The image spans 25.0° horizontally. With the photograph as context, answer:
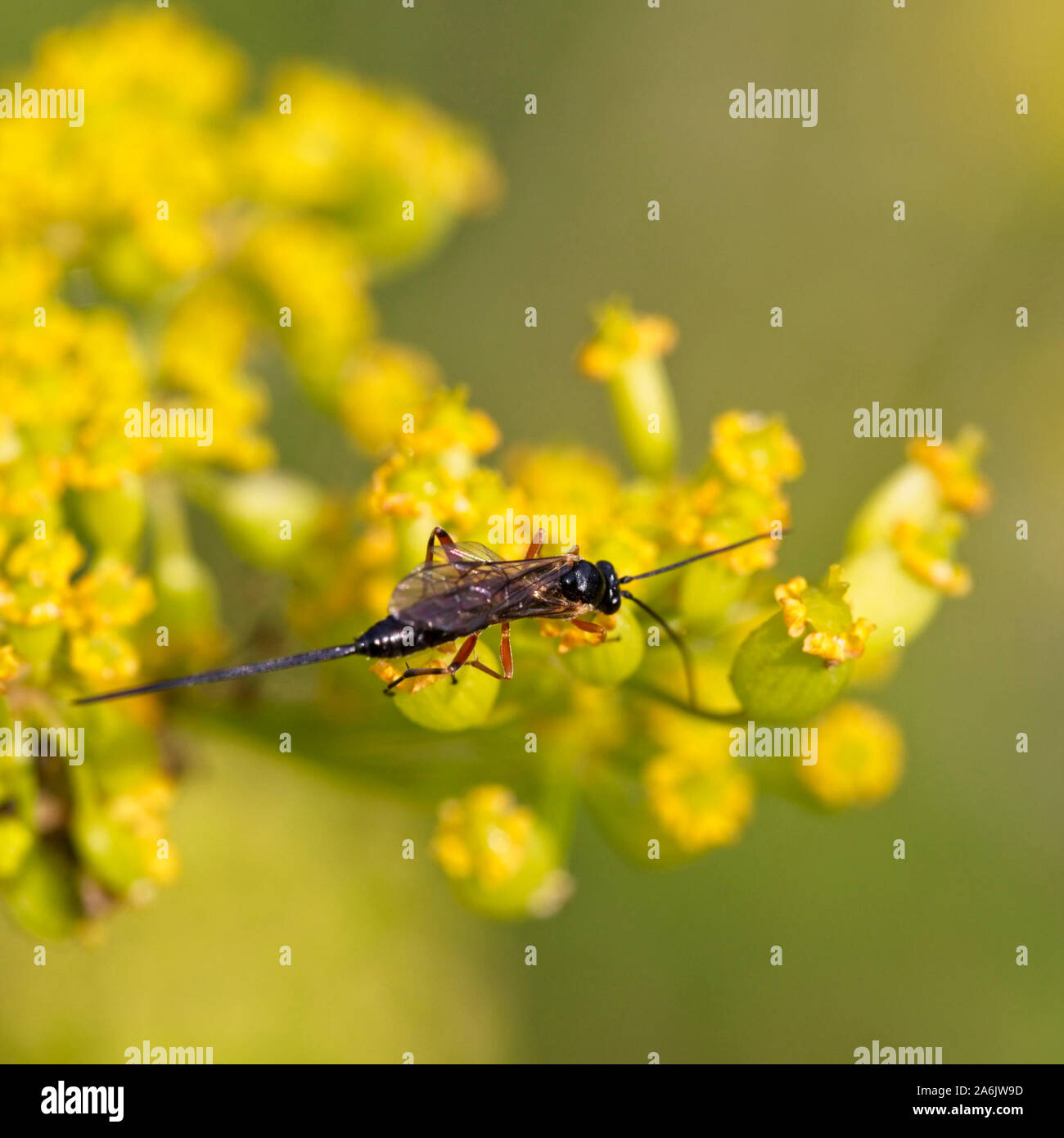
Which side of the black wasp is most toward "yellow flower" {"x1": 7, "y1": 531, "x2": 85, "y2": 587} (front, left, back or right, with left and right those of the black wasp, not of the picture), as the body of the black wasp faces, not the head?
back

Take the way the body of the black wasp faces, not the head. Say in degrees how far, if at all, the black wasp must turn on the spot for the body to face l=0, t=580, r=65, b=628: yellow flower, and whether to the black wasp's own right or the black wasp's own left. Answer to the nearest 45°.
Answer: approximately 180°

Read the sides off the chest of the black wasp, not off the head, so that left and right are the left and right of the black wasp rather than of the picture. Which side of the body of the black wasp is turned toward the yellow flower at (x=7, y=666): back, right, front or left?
back

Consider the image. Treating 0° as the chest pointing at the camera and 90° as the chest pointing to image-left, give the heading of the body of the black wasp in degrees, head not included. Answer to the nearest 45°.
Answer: approximately 270°
